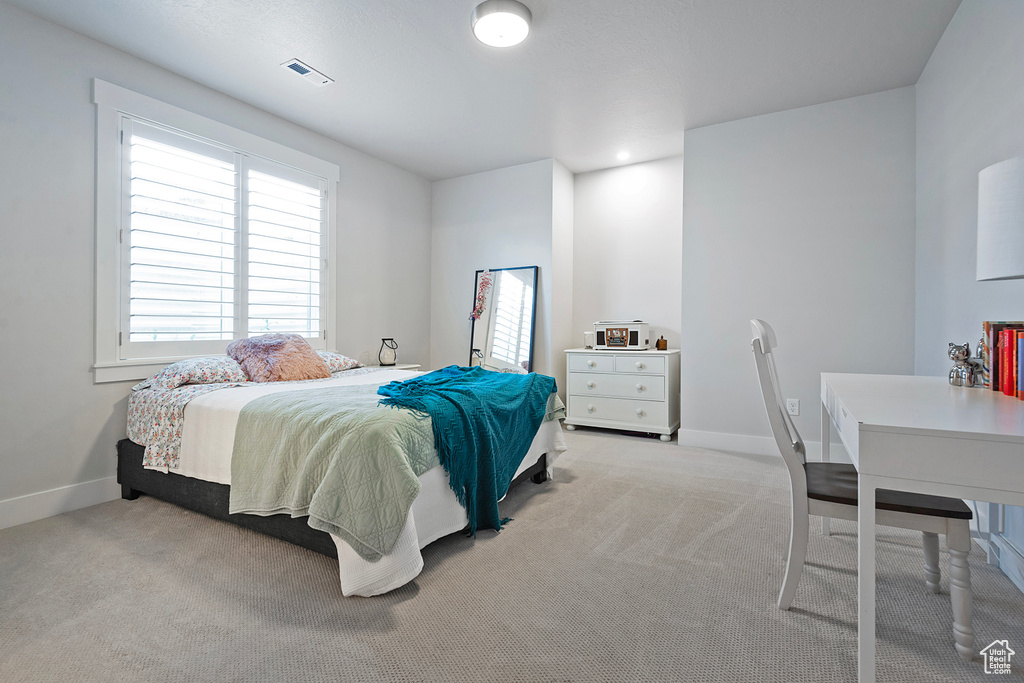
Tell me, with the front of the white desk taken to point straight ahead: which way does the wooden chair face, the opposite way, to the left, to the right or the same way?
the opposite way

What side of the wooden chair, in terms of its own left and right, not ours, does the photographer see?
right

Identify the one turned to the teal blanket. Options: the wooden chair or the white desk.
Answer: the white desk

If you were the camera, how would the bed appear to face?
facing the viewer and to the right of the viewer

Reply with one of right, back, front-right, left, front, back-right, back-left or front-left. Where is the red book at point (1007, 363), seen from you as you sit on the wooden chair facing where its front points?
front-left

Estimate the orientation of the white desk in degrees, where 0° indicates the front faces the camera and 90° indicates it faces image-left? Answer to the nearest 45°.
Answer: approximately 90°

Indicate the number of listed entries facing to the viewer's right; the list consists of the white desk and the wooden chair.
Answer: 1

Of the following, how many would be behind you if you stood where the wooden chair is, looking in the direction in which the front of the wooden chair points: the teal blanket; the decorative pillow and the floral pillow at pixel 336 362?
3

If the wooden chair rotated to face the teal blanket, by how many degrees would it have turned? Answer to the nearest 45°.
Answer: approximately 180°

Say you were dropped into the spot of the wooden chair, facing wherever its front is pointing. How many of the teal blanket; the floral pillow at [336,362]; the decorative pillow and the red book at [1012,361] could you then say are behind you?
3

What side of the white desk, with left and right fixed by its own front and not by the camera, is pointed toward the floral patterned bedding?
front

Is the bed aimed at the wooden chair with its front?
yes

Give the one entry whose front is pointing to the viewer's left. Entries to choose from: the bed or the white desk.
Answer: the white desk

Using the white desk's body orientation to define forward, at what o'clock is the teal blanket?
The teal blanket is roughly at 12 o'clock from the white desk.
